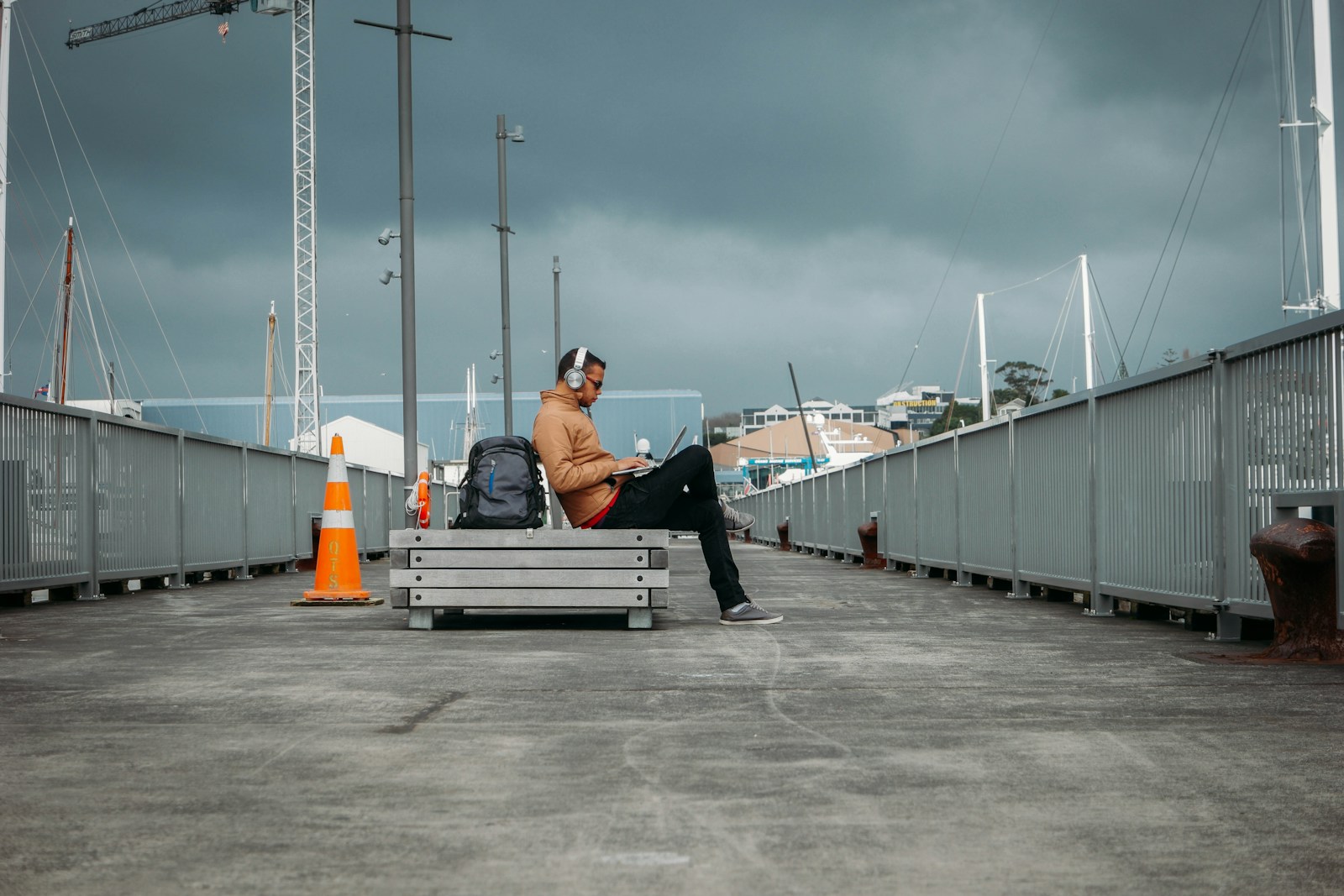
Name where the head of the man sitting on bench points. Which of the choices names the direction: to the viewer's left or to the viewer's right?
to the viewer's right

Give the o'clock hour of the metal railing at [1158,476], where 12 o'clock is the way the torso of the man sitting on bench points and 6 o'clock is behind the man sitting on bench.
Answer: The metal railing is roughly at 12 o'clock from the man sitting on bench.

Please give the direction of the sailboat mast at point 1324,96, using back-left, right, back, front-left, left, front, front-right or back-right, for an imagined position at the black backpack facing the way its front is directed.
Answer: back-left

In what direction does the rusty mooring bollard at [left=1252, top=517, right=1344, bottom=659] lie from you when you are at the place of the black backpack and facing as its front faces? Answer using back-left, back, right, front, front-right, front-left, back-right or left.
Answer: front-left

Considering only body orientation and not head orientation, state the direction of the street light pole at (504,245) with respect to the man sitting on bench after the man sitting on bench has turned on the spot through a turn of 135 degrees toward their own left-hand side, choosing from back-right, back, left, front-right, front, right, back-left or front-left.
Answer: front-right

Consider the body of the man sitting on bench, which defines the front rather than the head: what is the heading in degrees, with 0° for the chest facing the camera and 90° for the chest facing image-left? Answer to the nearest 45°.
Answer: approximately 270°

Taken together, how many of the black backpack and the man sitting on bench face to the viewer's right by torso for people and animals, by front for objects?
1

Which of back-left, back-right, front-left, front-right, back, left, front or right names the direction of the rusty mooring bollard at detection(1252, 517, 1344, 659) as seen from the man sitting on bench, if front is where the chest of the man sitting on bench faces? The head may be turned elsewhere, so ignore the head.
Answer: front-right

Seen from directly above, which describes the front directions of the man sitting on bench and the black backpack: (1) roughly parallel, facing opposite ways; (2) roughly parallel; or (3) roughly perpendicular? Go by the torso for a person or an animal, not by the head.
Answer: roughly perpendicular

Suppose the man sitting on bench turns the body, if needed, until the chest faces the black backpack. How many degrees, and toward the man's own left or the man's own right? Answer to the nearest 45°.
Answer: approximately 180°

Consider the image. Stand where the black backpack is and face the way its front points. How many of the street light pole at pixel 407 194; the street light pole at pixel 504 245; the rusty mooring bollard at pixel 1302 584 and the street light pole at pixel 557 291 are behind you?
3

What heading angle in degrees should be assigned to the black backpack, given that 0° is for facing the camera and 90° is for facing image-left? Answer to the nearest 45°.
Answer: approximately 0°
